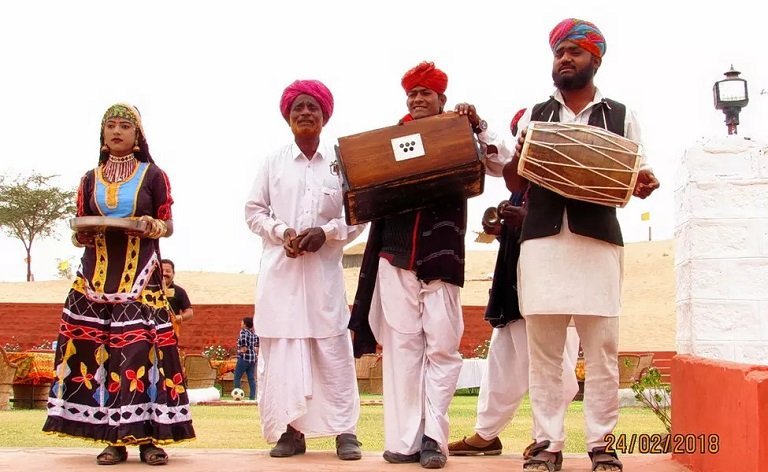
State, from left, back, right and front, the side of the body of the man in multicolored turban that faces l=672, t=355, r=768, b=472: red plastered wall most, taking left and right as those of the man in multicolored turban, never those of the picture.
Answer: left

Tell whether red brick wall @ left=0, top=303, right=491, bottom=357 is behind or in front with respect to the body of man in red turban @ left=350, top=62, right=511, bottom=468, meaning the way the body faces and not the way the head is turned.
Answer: behind

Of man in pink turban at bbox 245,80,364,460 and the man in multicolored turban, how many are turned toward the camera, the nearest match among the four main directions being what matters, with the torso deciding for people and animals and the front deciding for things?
2

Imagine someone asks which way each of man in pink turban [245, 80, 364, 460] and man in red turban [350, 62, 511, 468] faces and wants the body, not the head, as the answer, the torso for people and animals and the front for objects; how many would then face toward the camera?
2

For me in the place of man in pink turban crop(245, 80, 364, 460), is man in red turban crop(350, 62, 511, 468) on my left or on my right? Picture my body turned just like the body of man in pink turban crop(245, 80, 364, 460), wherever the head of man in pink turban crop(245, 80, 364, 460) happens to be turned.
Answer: on my left

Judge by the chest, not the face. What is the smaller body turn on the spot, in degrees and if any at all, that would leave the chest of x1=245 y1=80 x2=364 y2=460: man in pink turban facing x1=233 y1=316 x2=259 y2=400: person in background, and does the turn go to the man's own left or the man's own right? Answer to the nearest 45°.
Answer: approximately 180°

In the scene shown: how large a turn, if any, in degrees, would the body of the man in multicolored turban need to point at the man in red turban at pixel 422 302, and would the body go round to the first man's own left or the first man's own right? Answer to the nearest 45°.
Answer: approximately 135° to the first man's own right

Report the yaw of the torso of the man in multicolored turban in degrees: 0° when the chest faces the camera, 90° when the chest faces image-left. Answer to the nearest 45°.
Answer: approximately 0°

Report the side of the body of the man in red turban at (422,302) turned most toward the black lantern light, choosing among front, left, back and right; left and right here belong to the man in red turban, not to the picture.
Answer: left

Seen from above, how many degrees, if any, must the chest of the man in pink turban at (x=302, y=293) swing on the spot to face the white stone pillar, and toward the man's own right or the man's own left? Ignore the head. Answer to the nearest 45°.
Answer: approximately 45° to the man's own left
